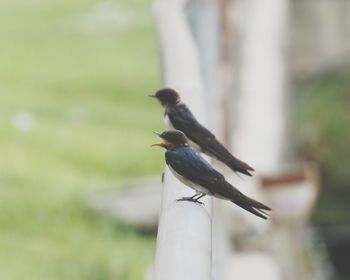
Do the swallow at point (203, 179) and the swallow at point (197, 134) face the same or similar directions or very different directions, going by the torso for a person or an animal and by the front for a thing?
same or similar directions

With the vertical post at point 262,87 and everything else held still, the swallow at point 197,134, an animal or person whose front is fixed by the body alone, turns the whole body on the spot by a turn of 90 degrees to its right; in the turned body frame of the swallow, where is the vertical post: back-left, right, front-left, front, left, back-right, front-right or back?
front

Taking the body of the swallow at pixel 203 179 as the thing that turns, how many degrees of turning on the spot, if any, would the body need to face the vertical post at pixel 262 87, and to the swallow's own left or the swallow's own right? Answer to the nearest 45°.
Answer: approximately 90° to the swallow's own right

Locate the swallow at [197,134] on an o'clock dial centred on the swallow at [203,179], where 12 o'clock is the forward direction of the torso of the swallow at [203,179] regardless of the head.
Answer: the swallow at [197,134] is roughly at 3 o'clock from the swallow at [203,179].

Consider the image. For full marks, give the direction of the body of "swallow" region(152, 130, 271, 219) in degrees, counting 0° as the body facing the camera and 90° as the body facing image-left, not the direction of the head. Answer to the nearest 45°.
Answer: approximately 90°

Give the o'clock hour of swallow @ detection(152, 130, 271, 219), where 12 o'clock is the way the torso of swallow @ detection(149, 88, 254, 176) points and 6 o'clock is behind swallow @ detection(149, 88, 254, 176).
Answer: swallow @ detection(152, 130, 271, 219) is roughly at 9 o'clock from swallow @ detection(149, 88, 254, 176).

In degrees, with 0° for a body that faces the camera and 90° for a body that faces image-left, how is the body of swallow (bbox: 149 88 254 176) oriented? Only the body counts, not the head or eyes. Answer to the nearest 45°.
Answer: approximately 90°

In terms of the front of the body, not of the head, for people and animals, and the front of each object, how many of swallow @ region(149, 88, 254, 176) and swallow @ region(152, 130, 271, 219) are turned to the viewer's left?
2
